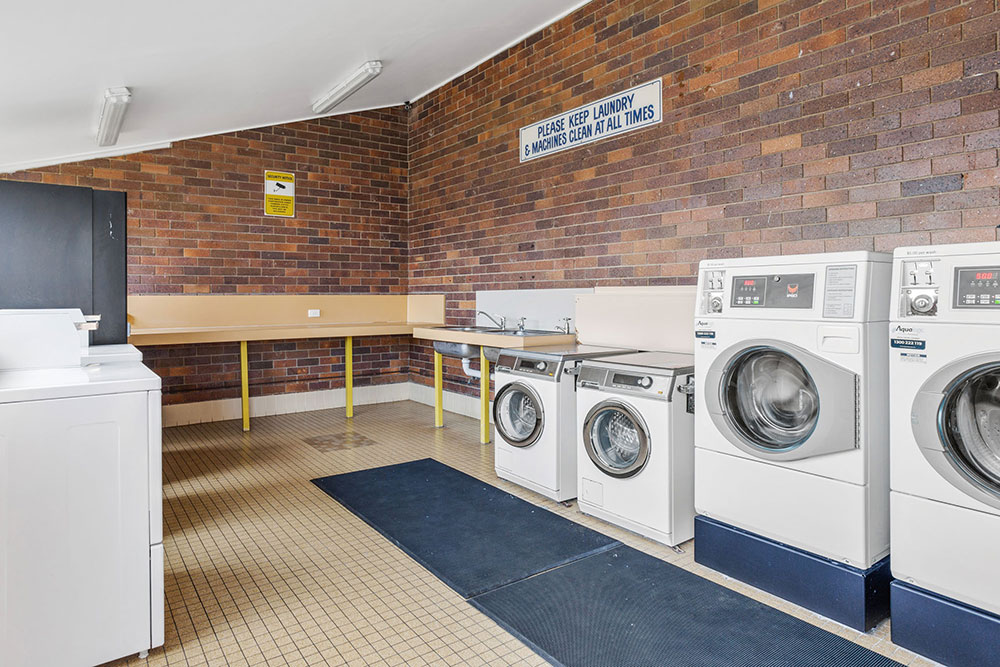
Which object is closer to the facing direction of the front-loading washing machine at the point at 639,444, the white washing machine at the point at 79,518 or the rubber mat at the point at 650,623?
the white washing machine

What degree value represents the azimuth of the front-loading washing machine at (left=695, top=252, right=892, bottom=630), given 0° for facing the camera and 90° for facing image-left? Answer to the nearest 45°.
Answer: approximately 45°

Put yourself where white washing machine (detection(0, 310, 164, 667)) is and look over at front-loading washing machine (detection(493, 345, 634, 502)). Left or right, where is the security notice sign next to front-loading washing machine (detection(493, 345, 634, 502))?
left

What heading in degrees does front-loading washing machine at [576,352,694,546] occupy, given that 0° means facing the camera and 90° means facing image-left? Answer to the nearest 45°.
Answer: approximately 45°

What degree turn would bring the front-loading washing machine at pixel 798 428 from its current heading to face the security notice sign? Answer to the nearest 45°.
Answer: approximately 90° to its right

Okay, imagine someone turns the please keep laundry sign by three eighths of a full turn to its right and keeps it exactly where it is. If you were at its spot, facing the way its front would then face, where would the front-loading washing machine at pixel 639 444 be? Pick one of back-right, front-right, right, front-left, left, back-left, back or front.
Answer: back

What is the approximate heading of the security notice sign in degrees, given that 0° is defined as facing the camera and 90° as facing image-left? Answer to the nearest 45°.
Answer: approximately 0°
